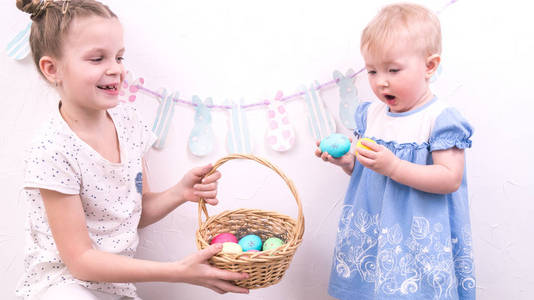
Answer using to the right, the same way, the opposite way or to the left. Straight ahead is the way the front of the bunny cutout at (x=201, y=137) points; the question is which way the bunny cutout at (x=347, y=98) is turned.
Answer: the same way

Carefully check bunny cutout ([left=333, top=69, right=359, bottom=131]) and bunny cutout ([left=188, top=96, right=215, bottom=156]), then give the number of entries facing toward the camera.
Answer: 2

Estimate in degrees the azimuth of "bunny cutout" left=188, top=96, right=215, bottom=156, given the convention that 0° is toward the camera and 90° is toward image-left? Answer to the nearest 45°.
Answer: approximately 0°

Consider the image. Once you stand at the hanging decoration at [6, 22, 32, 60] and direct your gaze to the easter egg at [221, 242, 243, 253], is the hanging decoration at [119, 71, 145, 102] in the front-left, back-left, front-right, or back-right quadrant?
front-left

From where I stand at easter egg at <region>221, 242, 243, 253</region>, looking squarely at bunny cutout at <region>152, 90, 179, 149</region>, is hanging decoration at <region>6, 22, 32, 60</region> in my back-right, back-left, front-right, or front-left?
front-left

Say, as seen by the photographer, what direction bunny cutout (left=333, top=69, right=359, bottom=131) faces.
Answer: facing the viewer
